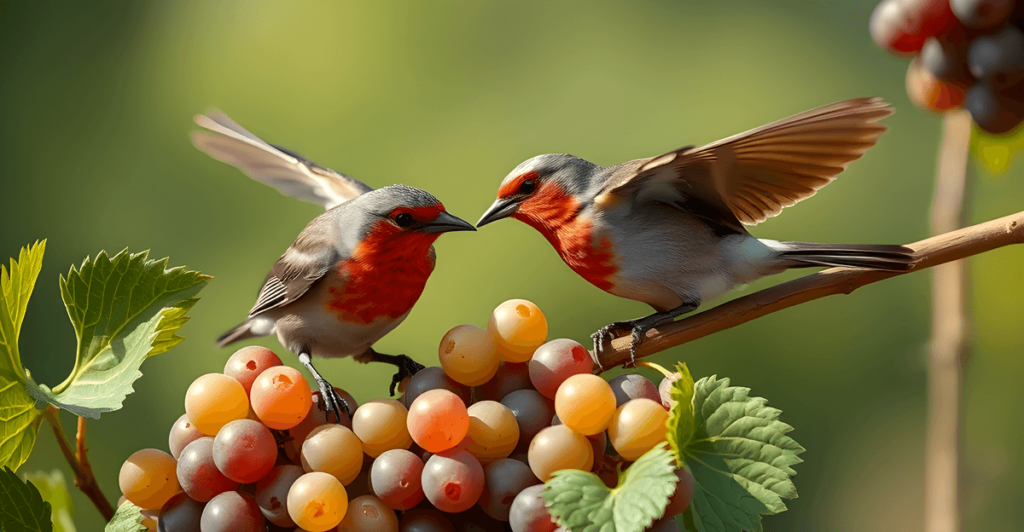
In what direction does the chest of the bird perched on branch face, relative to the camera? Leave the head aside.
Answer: to the viewer's left
